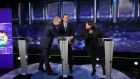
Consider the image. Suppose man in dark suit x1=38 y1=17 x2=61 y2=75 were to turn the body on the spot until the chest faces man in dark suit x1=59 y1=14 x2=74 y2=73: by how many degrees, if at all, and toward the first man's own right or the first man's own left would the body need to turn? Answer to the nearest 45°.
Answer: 0° — they already face them

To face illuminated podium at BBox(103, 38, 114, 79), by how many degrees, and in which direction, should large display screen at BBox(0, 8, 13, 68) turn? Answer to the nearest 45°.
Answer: approximately 45° to its left

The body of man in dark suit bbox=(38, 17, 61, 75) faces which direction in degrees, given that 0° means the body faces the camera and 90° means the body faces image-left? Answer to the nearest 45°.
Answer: approximately 270°

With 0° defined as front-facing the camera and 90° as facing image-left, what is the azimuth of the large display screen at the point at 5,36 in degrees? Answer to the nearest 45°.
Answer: approximately 0°

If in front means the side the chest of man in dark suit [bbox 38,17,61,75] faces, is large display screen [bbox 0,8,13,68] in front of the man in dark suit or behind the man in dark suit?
behind
